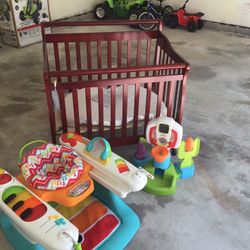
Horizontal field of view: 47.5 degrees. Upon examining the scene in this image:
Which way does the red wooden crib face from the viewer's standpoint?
toward the camera

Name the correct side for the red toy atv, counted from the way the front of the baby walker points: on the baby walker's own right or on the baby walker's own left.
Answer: on the baby walker's own left

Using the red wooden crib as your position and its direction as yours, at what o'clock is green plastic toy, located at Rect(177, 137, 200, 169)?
The green plastic toy is roughly at 10 o'clock from the red wooden crib.

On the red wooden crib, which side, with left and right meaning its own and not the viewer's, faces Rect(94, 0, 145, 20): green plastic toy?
back

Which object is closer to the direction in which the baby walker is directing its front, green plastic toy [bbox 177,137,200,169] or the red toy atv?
the green plastic toy

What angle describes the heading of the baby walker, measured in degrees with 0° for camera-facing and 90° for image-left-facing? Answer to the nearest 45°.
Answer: approximately 315°

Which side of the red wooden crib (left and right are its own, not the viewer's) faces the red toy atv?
back

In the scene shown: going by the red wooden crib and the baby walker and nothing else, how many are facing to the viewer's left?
0

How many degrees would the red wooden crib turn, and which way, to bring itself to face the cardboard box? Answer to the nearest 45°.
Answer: approximately 135° to its right
